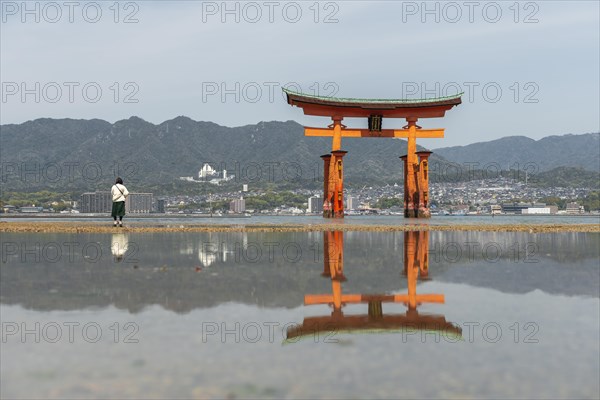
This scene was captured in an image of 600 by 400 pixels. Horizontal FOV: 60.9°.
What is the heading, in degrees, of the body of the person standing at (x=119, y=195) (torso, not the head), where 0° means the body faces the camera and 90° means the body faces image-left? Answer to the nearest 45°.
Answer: approximately 180°
